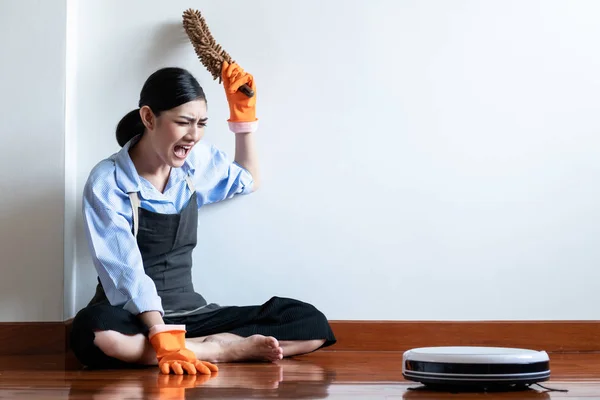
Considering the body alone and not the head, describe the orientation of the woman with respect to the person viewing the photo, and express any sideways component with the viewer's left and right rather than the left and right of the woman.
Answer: facing the viewer and to the right of the viewer

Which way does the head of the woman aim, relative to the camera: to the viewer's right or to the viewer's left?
to the viewer's right

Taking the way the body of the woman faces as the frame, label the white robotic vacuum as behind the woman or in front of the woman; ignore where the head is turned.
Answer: in front
